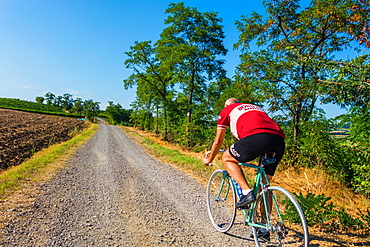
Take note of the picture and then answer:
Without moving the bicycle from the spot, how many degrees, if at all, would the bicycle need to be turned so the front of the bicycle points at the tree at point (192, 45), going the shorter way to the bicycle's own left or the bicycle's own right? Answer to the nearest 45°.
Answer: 0° — it already faces it

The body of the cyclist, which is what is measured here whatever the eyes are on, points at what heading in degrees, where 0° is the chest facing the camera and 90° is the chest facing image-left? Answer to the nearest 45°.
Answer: approximately 135°

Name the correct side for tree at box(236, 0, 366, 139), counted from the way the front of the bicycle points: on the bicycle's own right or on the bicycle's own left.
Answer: on the bicycle's own right
